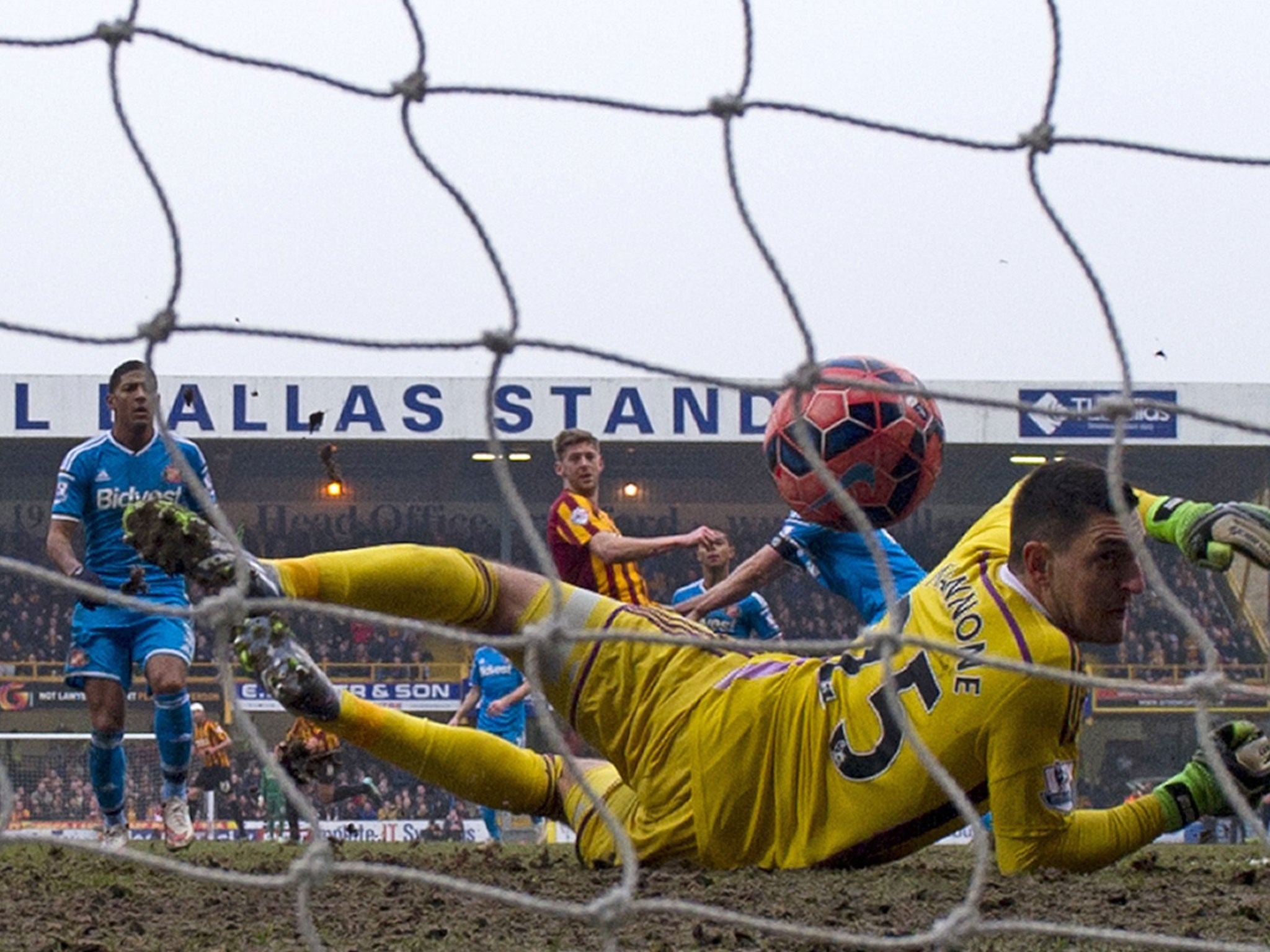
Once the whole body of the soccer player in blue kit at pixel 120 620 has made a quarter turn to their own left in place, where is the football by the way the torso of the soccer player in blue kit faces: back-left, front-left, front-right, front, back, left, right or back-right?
front-right

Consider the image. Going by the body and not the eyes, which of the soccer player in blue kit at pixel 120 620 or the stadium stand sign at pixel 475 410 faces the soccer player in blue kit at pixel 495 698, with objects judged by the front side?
the stadium stand sign

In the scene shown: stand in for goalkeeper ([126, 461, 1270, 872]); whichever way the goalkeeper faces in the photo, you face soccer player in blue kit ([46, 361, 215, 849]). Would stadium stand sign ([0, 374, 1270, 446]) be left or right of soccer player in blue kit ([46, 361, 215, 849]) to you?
right

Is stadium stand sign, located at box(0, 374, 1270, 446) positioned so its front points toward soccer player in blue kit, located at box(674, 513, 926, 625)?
yes

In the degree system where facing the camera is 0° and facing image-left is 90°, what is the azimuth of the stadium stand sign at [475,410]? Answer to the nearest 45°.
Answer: approximately 0°

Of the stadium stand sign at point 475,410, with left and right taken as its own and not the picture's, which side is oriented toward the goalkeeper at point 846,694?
front

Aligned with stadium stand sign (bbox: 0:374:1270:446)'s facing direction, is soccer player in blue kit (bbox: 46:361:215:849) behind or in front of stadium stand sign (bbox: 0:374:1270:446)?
in front

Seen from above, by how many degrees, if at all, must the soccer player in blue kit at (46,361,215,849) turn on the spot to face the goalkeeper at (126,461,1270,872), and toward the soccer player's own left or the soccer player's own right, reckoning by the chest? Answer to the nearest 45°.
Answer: approximately 45° to the soccer player's own left

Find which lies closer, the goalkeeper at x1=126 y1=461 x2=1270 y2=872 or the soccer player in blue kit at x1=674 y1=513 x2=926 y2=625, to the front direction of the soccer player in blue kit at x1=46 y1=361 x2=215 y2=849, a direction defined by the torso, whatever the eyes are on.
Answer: the goalkeeper

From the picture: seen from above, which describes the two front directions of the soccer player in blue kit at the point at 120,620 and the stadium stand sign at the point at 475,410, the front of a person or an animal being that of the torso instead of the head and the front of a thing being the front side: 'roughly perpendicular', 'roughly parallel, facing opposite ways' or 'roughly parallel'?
roughly parallel

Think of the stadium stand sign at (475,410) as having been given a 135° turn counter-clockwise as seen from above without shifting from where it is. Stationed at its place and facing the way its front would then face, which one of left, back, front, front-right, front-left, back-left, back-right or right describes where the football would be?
back-right

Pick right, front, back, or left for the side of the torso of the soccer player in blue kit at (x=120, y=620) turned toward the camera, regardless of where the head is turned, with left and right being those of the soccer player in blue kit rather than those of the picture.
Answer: front

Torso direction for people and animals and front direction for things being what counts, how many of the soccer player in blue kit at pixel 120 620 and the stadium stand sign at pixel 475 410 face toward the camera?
2

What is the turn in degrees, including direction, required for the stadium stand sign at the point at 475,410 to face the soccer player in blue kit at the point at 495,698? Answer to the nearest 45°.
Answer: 0° — it already faces them
